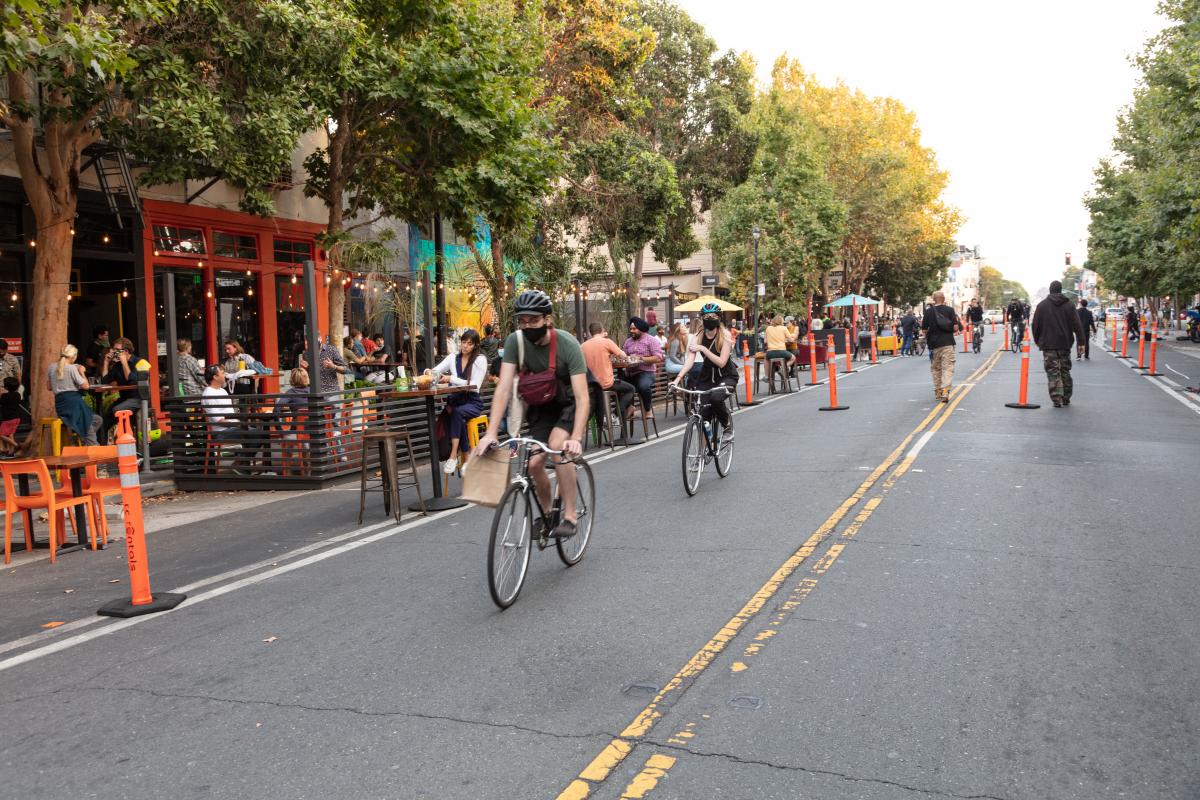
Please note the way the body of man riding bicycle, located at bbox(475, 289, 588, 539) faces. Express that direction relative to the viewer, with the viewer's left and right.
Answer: facing the viewer and to the left of the viewer

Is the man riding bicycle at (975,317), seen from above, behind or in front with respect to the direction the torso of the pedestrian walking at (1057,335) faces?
in front

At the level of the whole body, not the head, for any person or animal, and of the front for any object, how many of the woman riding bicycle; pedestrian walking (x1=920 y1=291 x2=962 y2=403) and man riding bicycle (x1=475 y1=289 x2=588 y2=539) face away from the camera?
1

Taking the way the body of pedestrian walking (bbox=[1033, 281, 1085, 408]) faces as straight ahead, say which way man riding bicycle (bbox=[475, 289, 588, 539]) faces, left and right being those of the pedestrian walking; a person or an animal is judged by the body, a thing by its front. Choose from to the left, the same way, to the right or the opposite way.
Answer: the opposite way

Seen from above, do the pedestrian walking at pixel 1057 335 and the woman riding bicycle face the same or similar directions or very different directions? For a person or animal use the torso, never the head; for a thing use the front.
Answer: very different directions

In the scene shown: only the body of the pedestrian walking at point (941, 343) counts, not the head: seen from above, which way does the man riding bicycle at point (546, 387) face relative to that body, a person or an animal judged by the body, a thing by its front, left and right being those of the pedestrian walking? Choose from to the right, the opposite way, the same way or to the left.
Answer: the opposite way

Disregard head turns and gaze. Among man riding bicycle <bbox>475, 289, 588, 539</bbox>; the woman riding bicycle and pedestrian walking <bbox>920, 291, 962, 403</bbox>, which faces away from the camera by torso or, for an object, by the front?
the pedestrian walking

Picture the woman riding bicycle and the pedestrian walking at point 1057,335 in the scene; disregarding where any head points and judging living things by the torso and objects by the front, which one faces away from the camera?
the pedestrian walking

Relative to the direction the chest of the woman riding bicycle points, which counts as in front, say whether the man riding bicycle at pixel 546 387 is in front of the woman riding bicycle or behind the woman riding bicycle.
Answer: in front

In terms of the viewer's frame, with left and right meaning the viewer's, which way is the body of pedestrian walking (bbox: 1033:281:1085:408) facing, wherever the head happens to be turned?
facing away from the viewer

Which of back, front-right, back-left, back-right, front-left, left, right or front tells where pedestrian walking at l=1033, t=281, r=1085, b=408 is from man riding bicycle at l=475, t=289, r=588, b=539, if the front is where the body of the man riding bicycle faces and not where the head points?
back

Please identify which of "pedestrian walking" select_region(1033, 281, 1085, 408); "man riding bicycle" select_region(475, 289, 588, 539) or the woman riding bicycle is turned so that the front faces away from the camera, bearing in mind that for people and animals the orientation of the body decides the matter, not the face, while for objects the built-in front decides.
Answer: the pedestrian walking

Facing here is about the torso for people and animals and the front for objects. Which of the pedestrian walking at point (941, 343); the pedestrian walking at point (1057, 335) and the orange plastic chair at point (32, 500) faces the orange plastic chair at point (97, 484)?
the orange plastic chair at point (32, 500)

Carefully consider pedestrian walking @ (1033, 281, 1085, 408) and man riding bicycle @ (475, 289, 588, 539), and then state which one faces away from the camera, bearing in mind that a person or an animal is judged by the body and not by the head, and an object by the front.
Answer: the pedestrian walking

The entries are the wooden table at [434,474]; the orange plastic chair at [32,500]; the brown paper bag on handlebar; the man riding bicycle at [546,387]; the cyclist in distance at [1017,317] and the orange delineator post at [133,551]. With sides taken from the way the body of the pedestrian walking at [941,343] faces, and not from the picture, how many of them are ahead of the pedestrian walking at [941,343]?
1

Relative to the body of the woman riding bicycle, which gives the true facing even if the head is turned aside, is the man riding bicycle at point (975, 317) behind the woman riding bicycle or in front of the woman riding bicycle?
behind

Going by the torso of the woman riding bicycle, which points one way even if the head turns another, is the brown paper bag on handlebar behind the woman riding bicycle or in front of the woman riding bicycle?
in front
